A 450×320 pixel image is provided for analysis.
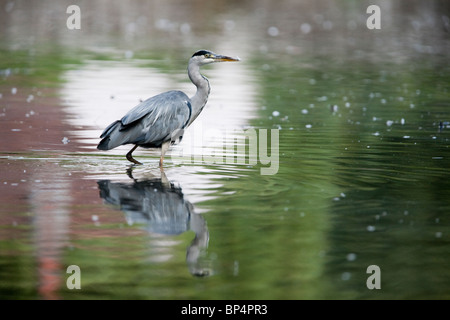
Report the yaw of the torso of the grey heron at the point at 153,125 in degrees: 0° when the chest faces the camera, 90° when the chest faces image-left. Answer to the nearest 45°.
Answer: approximately 270°
